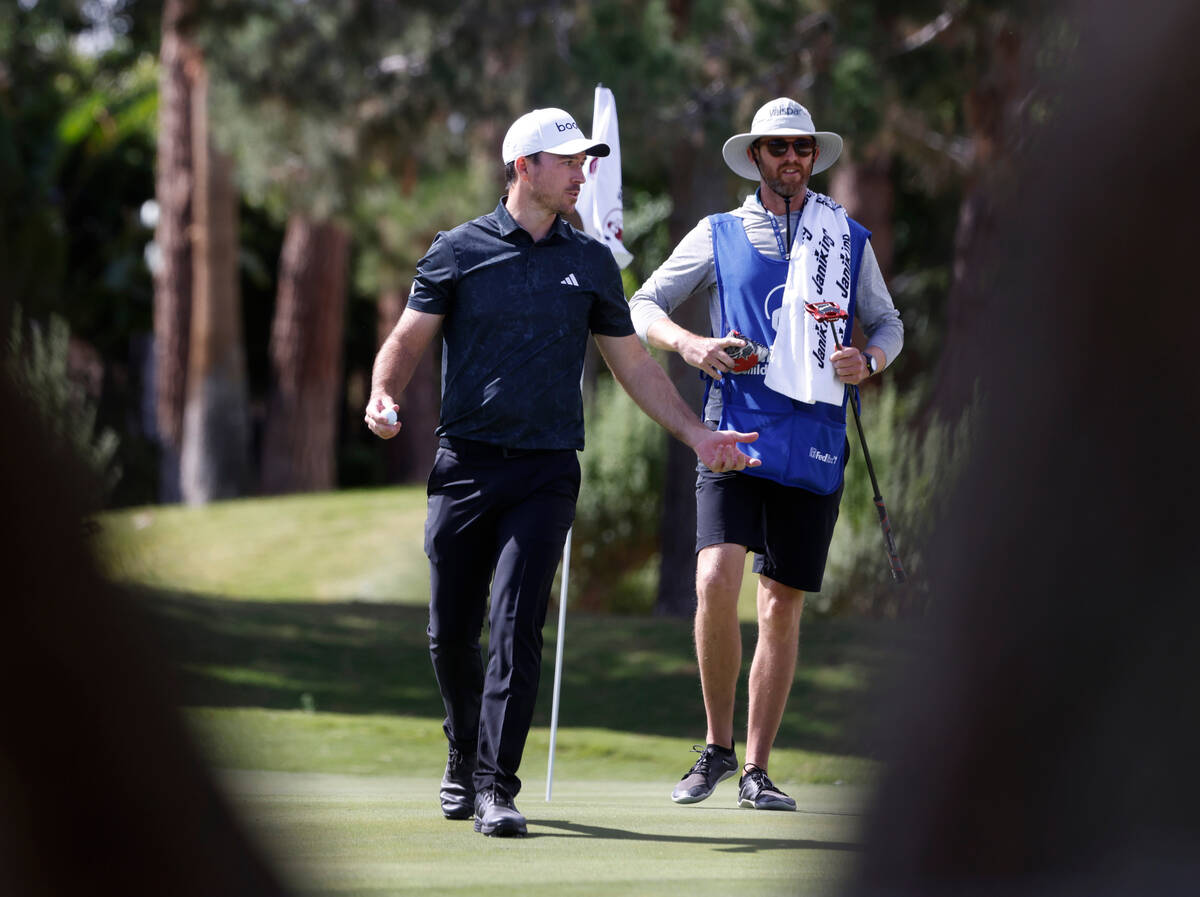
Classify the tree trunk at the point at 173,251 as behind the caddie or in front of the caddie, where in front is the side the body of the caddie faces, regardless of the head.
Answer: behind

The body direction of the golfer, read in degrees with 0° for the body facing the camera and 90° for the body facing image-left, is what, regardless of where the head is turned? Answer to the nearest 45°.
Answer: approximately 0°

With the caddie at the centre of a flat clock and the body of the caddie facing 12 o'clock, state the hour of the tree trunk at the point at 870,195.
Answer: The tree trunk is roughly at 6 o'clock from the caddie.

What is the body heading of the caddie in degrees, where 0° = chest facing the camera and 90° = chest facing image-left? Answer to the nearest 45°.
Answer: approximately 0°

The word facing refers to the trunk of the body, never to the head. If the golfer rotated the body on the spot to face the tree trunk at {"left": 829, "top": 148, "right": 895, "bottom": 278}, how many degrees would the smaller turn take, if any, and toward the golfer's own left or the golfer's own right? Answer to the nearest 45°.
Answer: approximately 180°

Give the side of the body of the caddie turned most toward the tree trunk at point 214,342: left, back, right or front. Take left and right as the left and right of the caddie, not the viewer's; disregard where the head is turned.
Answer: back

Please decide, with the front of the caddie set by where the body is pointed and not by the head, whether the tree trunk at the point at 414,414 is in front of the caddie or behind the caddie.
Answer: behind

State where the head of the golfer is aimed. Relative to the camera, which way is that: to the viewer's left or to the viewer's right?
to the viewer's right

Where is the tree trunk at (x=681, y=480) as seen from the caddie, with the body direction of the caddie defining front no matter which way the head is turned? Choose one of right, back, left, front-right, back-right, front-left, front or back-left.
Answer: back

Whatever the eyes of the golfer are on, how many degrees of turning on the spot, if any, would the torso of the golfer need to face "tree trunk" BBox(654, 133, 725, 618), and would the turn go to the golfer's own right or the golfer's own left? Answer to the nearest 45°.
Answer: approximately 180°

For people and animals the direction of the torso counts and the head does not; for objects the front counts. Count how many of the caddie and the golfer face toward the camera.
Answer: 2
